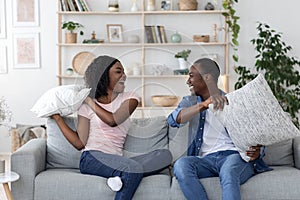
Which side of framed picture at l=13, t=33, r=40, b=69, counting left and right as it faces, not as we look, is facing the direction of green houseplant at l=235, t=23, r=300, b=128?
left

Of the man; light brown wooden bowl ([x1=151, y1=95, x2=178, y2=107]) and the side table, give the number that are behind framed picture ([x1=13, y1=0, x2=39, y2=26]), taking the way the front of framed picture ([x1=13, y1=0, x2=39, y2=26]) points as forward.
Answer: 0

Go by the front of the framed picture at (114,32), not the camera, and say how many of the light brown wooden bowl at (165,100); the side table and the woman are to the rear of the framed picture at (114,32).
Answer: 0

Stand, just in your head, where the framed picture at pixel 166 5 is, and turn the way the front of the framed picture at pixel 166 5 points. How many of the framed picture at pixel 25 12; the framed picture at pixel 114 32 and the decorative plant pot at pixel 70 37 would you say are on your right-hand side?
3

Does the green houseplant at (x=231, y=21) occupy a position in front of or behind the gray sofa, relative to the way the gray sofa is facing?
behind

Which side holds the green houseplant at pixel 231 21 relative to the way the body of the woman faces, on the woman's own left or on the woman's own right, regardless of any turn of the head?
on the woman's own left

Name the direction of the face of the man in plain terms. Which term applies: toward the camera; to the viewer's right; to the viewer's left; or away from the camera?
to the viewer's left

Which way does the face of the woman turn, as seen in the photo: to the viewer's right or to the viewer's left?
to the viewer's right

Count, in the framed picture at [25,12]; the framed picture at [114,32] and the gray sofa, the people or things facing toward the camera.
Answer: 3

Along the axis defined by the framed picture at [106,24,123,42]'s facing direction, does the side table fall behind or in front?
in front

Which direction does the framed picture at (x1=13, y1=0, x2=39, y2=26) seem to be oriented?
toward the camera

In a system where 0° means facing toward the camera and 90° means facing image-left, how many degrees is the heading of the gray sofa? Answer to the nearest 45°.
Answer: approximately 0°

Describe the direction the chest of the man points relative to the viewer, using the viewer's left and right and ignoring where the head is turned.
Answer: facing the viewer and to the left of the viewer

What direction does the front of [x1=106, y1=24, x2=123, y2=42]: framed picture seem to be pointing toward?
toward the camera

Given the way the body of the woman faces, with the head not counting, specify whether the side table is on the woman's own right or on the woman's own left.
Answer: on the woman's own right

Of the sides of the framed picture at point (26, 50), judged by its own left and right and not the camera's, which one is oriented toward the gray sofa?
front
